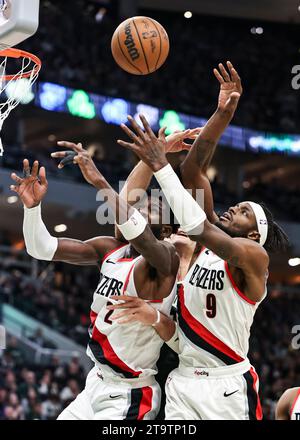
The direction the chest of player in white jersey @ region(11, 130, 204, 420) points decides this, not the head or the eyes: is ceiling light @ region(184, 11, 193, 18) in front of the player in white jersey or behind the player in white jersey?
behind

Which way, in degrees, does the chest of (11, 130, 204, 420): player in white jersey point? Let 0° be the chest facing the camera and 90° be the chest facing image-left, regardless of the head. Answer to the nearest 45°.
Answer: approximately 45°

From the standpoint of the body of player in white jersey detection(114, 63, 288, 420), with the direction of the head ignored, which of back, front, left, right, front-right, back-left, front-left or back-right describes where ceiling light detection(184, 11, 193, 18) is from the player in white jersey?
back-right

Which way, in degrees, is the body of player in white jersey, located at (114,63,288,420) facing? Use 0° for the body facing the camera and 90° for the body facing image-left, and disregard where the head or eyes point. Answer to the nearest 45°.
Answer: approximately 45°

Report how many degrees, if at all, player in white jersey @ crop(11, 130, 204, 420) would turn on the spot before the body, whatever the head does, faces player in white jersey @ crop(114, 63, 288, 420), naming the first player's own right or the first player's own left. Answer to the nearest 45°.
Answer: approximately 135° to the first player's own left
